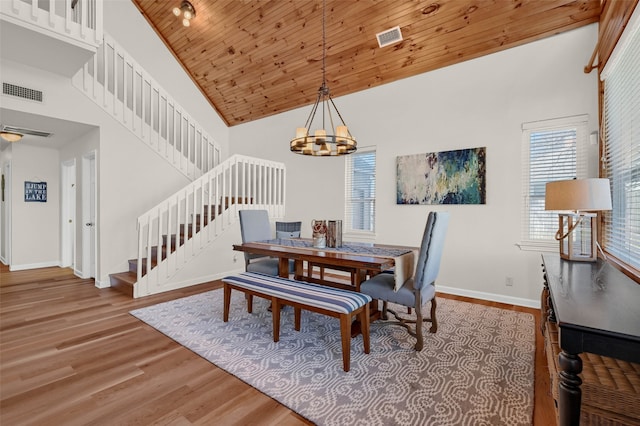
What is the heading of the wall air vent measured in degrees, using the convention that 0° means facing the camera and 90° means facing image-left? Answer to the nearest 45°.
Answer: approximately 315°

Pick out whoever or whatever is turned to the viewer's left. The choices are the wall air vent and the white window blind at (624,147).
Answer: the white window blind

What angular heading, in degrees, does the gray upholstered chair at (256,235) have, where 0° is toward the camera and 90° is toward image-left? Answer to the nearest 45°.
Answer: approximately 315°

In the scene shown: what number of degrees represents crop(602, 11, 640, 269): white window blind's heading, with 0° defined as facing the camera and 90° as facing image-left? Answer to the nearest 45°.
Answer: approximately 90°

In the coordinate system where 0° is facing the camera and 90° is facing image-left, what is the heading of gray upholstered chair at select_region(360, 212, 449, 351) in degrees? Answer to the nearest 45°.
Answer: approximately 135°

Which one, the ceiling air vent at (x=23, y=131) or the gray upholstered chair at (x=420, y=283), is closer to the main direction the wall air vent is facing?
the gray upholstered chair

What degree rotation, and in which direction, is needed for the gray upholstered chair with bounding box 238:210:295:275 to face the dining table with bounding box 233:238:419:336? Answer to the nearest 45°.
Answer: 0° — it already faces it
